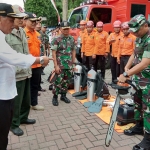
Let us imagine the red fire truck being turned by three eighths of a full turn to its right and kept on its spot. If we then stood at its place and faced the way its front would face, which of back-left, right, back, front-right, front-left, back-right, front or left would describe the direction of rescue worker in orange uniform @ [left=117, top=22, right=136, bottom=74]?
back

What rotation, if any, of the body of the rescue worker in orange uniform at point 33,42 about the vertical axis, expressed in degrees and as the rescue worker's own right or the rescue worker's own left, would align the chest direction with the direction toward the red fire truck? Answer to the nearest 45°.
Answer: approximately 90° to the rescue worker's own left

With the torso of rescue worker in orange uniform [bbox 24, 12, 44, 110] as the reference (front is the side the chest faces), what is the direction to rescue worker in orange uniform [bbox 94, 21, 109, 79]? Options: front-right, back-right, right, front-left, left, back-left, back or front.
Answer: left

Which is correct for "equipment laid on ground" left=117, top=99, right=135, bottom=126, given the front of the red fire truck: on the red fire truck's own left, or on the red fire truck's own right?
on the red fire truck's own left

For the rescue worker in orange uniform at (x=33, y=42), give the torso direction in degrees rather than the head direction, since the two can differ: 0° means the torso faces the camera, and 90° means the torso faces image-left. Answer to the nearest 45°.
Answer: approximately 315°

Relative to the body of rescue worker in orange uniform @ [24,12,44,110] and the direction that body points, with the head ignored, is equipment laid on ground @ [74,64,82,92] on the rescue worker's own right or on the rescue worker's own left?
on the rescue worker's own left

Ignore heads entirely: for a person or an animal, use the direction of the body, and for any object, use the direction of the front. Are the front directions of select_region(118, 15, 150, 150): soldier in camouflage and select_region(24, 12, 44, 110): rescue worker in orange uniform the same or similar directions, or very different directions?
very different directions

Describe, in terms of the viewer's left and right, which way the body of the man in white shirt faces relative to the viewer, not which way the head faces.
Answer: facing to the right of the viewer

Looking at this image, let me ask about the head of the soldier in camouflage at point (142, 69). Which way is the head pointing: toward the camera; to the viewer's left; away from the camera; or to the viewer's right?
to the viewer's left

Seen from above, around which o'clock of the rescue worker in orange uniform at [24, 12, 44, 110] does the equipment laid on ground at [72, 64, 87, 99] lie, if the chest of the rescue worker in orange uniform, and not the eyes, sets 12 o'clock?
The equipment laid on ground is roughly at 9 o'clock from the rescue worker in orange uniform.

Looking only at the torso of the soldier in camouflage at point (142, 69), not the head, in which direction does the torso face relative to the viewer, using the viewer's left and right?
facing to the left of the viewer

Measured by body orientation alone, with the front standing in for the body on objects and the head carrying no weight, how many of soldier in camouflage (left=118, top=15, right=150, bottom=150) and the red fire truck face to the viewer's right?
0
